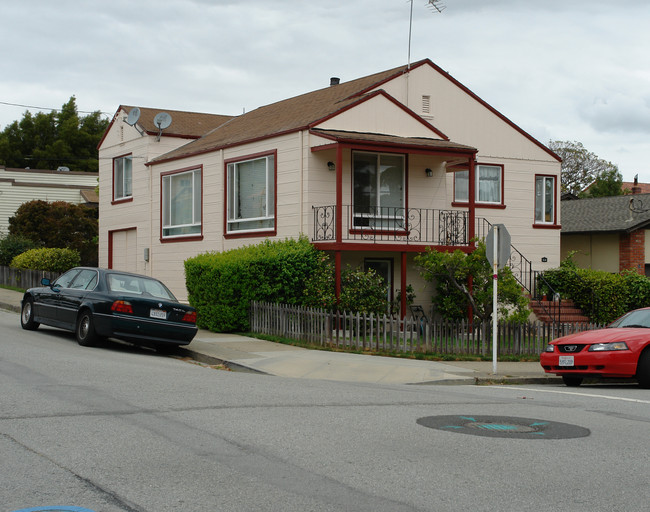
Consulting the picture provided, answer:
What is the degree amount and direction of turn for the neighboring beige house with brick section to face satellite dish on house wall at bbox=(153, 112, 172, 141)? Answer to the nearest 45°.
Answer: approximately 90° to its right

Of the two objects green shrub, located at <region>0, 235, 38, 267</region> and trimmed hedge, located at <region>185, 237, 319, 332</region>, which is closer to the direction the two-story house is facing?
the trimmed hedge

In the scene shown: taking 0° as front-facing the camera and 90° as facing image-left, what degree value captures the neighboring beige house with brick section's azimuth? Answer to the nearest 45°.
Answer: approximately 315°

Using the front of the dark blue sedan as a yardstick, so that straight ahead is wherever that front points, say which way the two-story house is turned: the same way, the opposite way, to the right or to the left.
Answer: the opposite way

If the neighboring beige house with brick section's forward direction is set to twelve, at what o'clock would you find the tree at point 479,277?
The tree is roughly at 2 o'clock from the neighboring beige house with brick section.

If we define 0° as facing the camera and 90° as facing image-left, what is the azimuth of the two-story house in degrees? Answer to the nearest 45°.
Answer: approximately 315°

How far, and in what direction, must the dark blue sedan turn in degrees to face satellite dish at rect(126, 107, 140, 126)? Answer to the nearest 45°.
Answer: approximately 45° to its right

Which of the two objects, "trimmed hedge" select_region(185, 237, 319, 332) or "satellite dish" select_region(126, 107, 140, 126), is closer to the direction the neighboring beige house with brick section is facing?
the trimmed hedge

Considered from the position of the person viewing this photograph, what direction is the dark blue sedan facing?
facing away from the viewer and to the left of the viewer

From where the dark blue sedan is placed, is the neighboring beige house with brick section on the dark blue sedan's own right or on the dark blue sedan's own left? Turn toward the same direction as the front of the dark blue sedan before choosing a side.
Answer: on the dark blue sedan's own right

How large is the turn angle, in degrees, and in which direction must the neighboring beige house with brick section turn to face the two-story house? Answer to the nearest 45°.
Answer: approximately 90° to its right

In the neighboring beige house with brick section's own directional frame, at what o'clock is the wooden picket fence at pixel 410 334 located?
The wooden picket fence is roughly at 2 o'clock from the neighboring beige house with brick section.

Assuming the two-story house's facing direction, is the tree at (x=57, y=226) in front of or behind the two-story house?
behind
